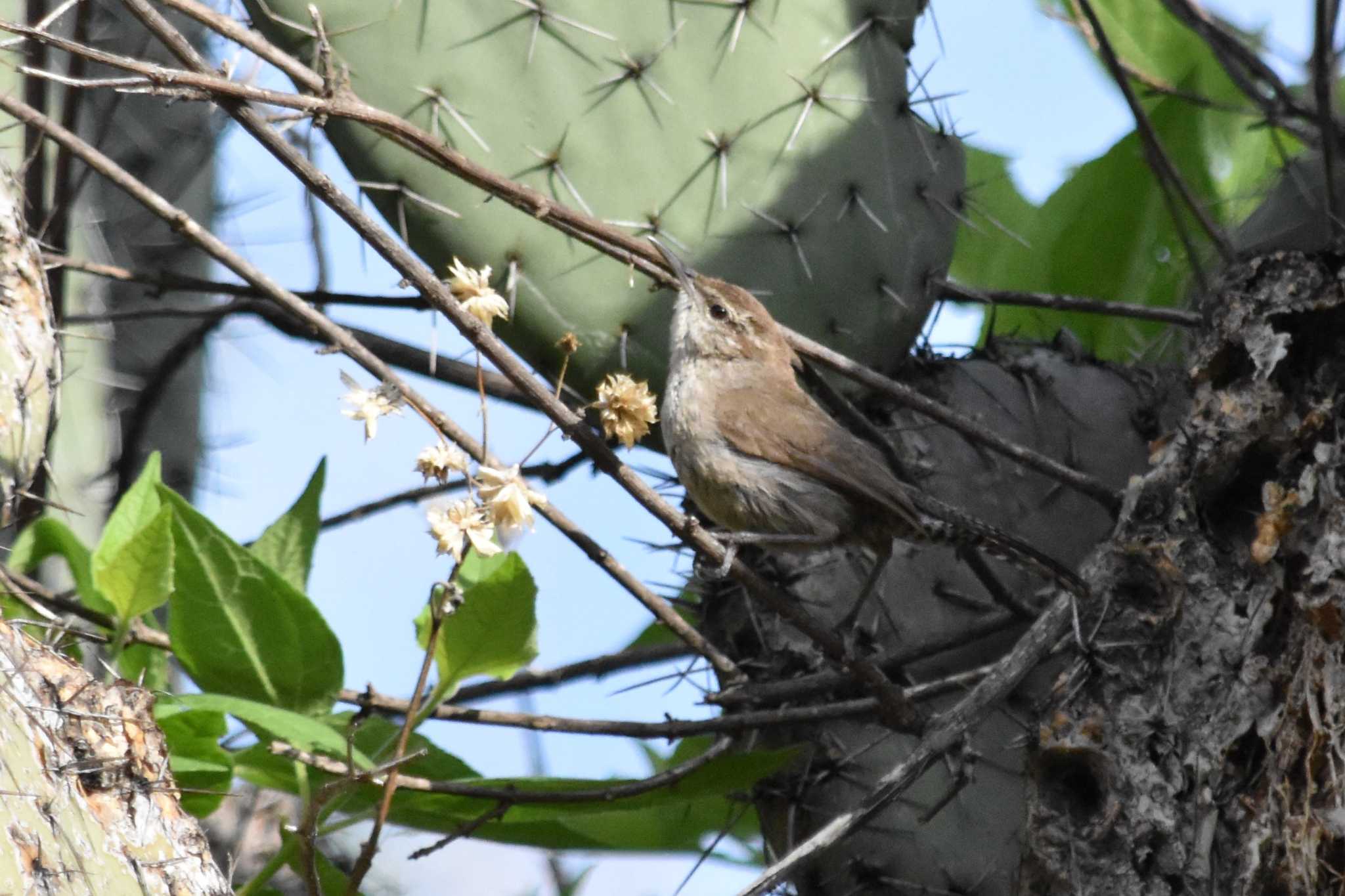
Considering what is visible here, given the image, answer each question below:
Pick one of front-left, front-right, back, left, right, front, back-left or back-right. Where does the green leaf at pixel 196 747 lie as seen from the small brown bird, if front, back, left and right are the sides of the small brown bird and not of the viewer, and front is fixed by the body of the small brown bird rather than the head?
front-left

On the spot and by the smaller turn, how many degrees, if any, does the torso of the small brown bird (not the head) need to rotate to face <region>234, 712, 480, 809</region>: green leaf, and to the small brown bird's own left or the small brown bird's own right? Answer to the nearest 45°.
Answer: approximately 45° to the small brown bird's own left

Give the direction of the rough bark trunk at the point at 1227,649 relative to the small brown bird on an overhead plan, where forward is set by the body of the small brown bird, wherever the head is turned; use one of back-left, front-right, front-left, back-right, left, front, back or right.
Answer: back-left

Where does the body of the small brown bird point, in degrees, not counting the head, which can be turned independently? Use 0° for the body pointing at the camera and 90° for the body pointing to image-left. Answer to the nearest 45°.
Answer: approximately 90°

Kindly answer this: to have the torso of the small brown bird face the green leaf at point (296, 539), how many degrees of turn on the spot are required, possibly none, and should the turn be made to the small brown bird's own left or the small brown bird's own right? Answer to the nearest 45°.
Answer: approximately 45° to the small brown bird's own left

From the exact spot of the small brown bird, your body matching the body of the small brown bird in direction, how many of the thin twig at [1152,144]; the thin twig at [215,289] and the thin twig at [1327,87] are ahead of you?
1

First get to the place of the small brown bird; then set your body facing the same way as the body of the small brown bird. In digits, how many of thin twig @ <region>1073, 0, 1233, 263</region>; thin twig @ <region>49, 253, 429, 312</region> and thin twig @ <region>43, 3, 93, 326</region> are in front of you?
2

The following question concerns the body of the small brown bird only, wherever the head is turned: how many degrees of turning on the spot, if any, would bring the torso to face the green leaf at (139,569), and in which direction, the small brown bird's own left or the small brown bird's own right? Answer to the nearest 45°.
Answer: approximately 45° to the small brown bird's own left

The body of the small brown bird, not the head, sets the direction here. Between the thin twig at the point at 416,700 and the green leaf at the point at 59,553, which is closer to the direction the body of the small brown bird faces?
the green leaf

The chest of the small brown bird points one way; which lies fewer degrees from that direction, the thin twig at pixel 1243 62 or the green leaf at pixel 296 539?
the green leaf
